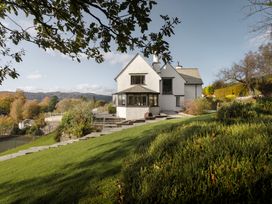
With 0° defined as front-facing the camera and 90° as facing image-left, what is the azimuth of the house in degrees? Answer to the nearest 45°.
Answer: approximately 0°

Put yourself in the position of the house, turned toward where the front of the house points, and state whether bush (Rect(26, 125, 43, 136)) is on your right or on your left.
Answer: on your right

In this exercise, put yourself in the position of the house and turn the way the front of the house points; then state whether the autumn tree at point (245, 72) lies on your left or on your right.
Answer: on your left

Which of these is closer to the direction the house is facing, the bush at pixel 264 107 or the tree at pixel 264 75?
the bush

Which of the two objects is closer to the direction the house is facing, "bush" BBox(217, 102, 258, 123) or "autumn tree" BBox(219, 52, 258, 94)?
the bush

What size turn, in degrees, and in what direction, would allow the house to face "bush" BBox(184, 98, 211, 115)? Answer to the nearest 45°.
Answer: approximately 45° to its left

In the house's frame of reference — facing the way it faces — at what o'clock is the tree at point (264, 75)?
The tree is roughly at 8 o'clock from the house.

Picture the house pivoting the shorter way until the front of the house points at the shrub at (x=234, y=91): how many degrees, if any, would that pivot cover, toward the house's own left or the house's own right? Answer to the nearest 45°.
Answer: approximately 135° to the house's own left

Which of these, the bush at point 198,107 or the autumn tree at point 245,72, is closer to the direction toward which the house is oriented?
the bush
